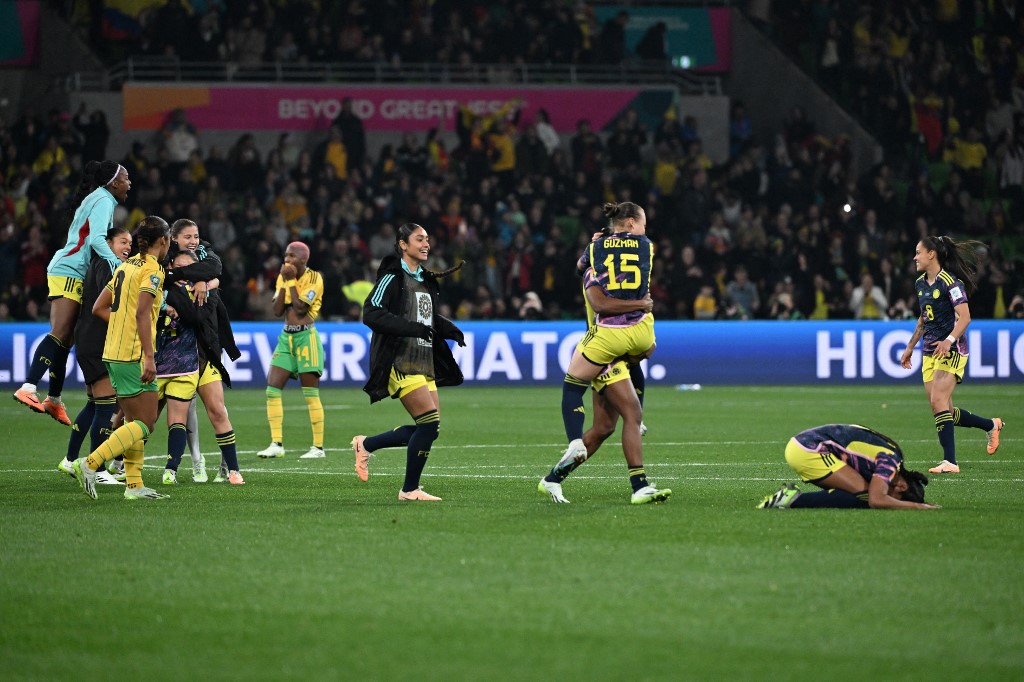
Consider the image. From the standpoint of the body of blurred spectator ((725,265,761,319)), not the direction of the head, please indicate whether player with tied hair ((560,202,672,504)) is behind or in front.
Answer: in front

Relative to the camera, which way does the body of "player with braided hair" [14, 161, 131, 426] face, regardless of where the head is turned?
to the viewer's right

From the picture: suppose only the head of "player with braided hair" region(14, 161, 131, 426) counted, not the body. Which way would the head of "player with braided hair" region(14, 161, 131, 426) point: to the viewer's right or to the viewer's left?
to the viewer's right

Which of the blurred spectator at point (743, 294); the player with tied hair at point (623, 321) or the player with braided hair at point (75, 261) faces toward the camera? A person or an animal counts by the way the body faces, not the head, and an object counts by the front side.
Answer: the blurred spectator

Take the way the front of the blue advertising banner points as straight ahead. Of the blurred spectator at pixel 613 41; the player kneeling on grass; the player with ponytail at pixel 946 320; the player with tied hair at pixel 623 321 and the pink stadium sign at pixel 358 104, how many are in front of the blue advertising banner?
3

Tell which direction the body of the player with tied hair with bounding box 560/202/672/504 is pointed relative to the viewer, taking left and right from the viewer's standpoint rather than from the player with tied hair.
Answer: facing away from the viewer

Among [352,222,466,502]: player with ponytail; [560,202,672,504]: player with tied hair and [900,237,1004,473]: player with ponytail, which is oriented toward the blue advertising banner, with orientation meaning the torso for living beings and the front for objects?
the player with tied hair

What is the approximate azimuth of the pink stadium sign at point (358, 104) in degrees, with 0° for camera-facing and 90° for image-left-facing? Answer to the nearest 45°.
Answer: approximately 0°

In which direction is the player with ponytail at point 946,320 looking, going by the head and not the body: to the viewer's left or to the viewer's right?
to the viewer's left

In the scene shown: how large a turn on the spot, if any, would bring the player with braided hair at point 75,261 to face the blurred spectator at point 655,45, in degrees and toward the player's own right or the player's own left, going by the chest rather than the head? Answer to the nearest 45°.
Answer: approximately 45° to the player's own left

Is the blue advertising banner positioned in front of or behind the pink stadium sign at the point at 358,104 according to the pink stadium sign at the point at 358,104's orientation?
in front
